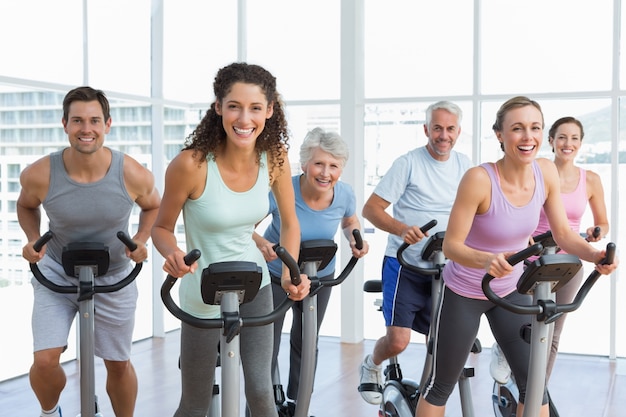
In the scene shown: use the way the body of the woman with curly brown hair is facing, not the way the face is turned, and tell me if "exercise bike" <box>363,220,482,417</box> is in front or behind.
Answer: behind

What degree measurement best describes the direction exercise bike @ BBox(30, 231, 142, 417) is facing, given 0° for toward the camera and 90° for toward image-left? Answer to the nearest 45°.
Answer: approximately 0°

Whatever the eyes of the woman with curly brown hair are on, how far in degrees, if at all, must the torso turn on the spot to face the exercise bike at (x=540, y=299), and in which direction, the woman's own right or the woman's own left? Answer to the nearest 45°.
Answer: approximately 90° to the woman's own left

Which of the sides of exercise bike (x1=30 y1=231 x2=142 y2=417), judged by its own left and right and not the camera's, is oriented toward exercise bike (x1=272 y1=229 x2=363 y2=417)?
left

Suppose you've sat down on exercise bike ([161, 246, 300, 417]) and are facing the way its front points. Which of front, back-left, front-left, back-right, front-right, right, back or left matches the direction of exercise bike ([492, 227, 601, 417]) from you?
back-left

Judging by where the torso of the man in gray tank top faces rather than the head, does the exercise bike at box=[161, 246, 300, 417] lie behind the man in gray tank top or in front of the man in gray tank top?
in front
